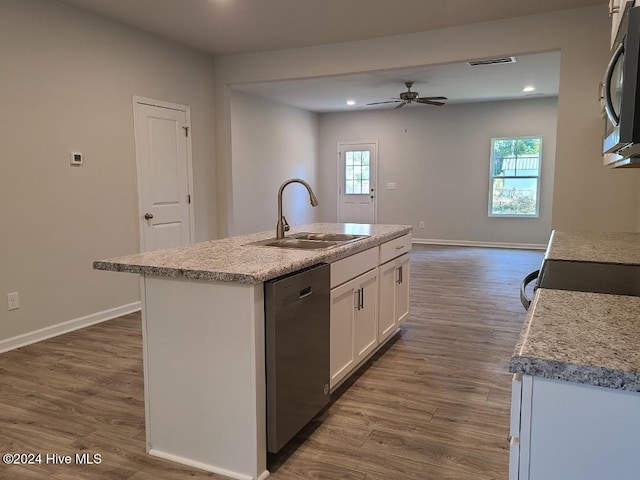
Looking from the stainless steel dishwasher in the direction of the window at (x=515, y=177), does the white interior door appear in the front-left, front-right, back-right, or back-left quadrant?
front-left

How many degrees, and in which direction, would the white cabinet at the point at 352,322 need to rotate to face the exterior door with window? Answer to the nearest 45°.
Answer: approximately 135° to its left

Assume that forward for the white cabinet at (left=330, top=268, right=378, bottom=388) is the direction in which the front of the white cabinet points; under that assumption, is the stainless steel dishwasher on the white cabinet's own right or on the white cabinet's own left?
on the white cabinet's own right

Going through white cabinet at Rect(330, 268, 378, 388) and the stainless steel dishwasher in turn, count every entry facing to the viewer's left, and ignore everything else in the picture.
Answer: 0

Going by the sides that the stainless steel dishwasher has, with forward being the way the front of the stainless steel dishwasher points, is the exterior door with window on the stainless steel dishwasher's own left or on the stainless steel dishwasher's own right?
on the stainless steel dishwasher's own left

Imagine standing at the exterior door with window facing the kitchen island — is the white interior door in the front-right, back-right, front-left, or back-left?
front-right

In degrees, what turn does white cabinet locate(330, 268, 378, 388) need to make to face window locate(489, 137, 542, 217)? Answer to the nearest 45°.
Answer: approximately 90° to its left

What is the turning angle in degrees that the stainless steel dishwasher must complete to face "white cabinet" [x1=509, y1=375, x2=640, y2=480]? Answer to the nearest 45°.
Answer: approximately 45° to its right

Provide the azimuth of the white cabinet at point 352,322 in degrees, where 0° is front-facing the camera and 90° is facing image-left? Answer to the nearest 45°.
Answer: approximately 315°

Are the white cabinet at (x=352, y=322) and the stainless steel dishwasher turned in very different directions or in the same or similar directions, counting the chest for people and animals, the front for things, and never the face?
same or similar directions
